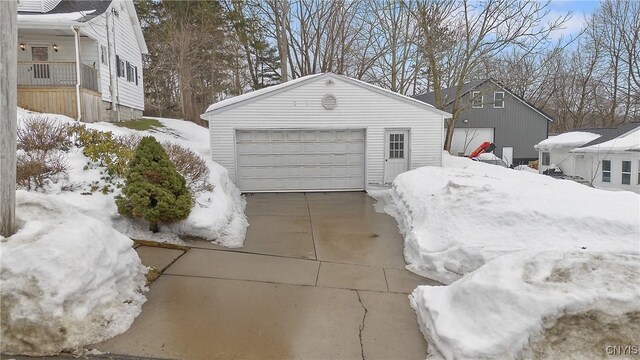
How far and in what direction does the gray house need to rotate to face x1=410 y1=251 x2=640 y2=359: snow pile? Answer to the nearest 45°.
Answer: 0° — it already faces it

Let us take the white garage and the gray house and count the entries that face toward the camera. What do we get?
2

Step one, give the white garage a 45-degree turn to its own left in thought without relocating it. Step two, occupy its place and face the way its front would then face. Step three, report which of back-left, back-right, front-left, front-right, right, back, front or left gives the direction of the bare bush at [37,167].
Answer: right

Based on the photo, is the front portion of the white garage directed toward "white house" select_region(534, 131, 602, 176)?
no

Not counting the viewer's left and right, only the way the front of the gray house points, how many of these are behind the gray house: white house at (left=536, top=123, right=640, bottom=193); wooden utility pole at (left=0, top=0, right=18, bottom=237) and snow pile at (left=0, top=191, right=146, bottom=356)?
0

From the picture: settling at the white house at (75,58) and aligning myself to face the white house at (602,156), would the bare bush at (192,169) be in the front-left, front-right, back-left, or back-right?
front-right

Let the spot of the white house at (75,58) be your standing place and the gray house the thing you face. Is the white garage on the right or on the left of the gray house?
right

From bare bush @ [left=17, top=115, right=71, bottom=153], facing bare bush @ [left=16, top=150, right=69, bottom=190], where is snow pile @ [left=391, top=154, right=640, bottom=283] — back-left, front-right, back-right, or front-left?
front-left

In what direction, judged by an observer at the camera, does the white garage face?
facing the viewer

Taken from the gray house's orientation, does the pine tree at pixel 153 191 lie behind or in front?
in front

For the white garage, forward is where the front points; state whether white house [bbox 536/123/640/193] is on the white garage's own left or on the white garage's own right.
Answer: on the white garage's own left

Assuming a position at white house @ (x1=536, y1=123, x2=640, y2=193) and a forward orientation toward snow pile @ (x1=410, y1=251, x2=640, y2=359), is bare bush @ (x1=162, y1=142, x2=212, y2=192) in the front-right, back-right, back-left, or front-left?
front-right

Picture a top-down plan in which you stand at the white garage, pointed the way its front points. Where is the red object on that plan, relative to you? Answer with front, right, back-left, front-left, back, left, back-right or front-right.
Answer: back-left

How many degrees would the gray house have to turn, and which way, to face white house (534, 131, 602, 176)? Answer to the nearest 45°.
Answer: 0° — it already faces it

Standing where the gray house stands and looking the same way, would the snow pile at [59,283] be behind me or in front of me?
in front

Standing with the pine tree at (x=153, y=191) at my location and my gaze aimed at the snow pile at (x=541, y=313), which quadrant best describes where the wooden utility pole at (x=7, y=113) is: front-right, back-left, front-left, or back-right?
front-right

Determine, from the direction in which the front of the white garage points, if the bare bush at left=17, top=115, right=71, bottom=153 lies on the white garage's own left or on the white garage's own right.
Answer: on the white garage's own right

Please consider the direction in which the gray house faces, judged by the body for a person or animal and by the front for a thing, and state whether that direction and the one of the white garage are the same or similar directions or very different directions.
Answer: same or similar directions
